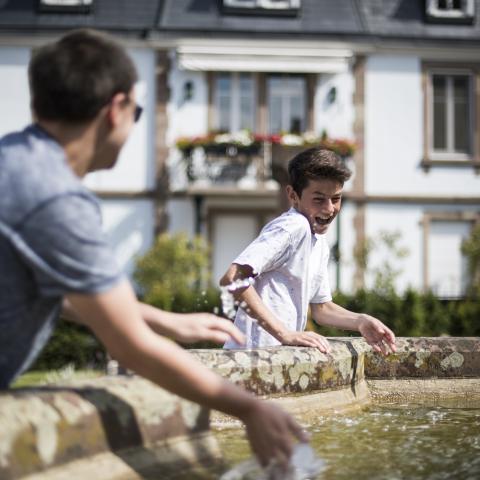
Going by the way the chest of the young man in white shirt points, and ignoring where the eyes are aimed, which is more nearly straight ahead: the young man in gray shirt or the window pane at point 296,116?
the young man in gray shirt

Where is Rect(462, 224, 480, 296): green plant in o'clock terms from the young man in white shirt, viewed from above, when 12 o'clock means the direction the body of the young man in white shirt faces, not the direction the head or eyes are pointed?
The green plant is roughly at 8 o'clock from the young man in white shirt.

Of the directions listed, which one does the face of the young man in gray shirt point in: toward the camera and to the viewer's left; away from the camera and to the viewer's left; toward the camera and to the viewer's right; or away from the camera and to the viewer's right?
away from the camera and to the viewer's right

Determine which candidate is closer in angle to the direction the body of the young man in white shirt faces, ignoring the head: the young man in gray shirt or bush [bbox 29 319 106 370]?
the young man in gray shirt

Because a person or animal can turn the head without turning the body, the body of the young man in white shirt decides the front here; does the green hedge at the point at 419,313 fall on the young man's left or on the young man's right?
on the young man's left
